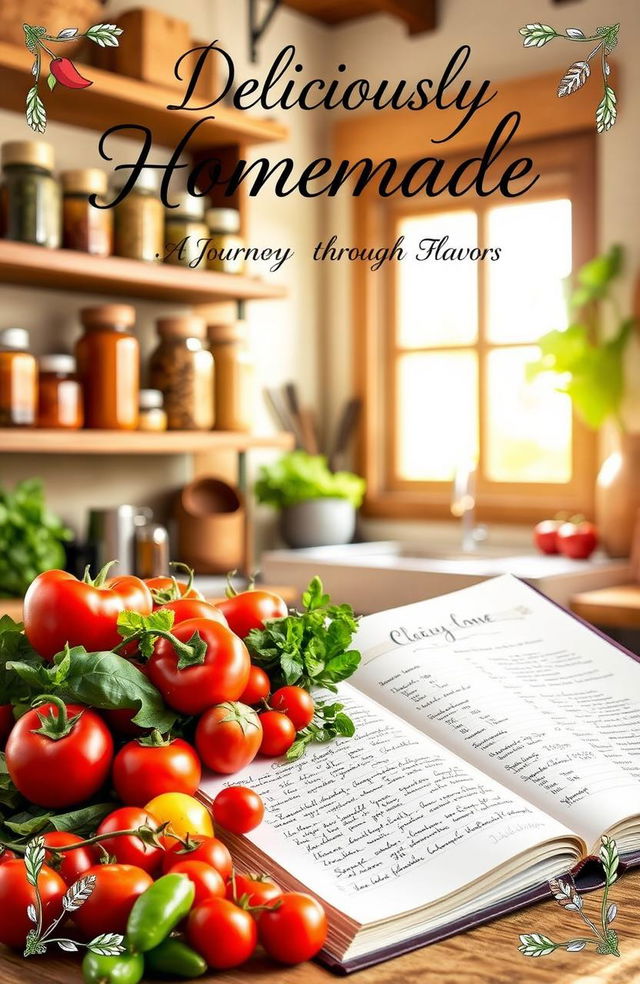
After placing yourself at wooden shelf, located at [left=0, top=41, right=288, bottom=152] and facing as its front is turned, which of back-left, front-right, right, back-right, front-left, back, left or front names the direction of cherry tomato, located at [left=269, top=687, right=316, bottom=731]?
front-right

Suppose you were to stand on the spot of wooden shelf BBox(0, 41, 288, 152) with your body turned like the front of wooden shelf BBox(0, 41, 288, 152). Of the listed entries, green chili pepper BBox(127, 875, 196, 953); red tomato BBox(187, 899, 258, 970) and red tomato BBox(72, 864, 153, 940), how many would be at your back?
0

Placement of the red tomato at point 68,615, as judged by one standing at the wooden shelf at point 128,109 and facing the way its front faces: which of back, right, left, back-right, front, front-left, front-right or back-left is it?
front-right

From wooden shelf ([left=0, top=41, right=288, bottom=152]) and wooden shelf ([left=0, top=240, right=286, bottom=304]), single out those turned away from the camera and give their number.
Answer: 0

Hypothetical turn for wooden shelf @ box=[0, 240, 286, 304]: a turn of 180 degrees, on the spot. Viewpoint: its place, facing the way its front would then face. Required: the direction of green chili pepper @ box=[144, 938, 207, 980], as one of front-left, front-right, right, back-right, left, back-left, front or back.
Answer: back-left

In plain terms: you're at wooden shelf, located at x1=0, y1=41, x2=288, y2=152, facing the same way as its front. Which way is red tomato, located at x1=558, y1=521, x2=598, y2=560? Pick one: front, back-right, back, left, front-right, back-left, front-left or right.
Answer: front-left

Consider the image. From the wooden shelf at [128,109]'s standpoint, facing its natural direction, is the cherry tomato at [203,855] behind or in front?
in front

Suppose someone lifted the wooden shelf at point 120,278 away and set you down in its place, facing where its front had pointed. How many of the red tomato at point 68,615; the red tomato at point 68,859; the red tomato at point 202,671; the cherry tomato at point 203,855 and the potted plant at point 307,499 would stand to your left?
1

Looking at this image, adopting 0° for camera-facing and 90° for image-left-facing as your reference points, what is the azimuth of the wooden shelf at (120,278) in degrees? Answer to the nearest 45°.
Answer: approximately 315°

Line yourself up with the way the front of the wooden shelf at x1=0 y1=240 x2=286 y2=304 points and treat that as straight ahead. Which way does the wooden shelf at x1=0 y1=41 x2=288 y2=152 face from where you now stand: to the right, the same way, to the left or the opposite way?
the same way

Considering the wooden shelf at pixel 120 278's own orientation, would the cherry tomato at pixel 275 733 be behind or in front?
in front

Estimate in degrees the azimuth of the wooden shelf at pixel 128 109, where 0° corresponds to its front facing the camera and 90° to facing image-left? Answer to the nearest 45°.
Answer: approximately 315°
